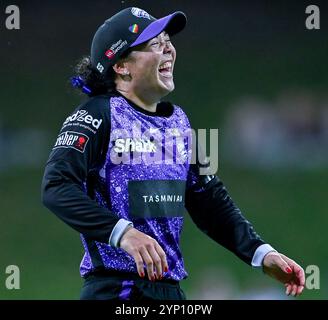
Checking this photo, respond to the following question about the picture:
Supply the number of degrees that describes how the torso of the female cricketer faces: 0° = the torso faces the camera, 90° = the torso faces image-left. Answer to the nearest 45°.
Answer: approximately 315°
